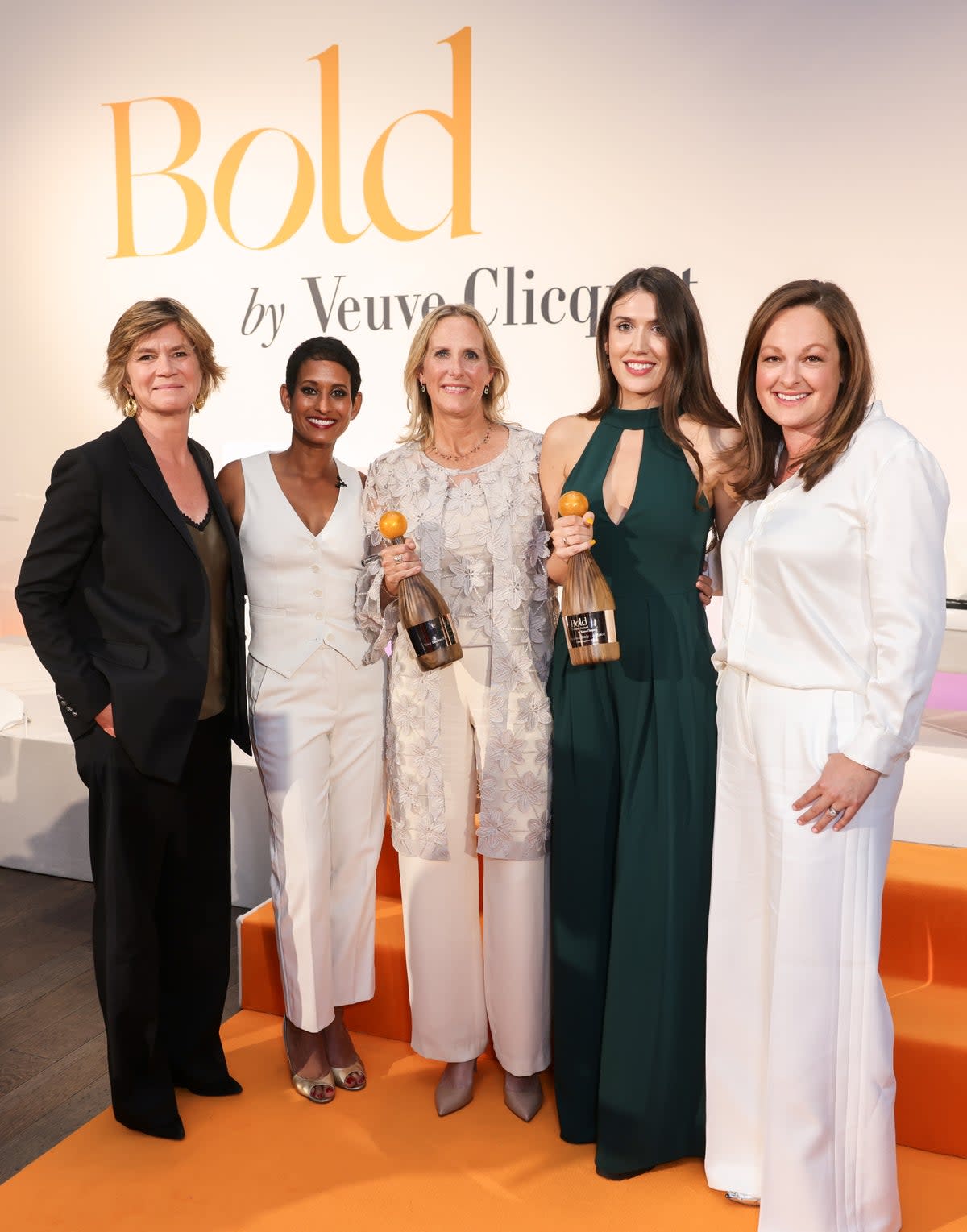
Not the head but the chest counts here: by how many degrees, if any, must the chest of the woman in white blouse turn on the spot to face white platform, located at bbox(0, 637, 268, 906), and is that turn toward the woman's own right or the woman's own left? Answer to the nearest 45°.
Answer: approximately 90° to the woman's own right

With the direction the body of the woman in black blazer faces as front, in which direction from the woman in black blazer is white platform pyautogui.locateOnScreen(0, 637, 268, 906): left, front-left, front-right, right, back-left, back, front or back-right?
back-left

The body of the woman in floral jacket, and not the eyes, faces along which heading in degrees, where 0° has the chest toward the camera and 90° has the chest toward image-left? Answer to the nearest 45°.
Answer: approximately 0°

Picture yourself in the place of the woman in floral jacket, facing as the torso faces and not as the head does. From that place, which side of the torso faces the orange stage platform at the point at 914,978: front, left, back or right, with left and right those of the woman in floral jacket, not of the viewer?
left

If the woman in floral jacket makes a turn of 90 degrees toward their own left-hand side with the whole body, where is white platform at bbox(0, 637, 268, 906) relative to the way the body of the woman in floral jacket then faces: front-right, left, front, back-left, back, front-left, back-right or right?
back-left
